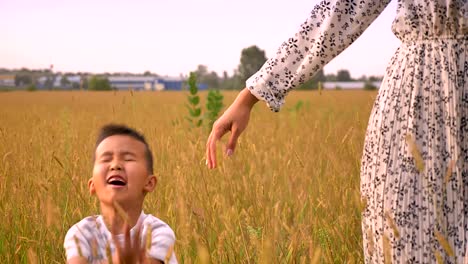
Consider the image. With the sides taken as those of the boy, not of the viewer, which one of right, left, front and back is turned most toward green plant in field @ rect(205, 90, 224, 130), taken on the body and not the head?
back

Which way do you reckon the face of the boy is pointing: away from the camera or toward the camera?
toward the camera

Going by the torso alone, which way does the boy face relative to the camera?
toward the camera
